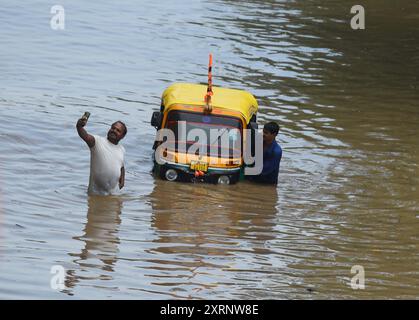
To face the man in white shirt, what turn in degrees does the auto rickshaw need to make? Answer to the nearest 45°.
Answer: approximately 45° to its right

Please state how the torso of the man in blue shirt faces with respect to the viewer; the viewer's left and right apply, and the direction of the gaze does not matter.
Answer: facing the viewer and to the left of the viewer

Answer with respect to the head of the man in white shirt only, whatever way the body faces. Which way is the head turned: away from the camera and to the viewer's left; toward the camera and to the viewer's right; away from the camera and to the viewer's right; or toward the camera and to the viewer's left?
toward the camera and to the viewer's left

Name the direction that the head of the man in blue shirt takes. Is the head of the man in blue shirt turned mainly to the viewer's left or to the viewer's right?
to the viewer's left

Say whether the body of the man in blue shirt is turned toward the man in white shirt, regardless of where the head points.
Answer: yes

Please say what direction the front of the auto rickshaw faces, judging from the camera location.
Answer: facing the viewer

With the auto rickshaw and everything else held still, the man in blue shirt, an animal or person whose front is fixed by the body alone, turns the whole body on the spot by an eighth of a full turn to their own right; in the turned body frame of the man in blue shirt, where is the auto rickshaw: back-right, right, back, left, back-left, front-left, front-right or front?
front
